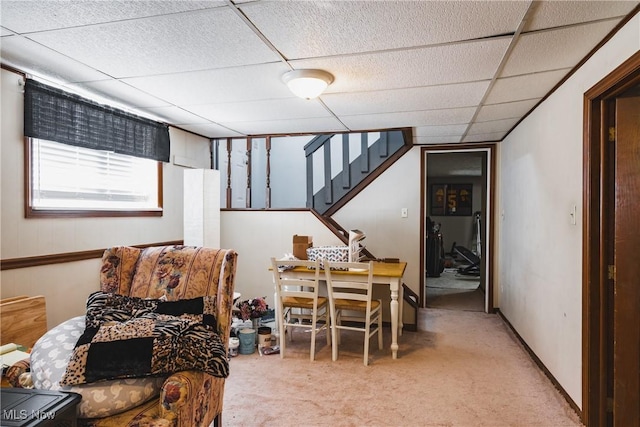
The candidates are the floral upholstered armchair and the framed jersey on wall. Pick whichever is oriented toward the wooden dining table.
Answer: the framed jersey on wall

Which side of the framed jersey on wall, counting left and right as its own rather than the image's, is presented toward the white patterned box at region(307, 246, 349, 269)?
front

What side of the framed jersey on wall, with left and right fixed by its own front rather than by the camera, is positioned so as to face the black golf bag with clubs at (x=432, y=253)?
front

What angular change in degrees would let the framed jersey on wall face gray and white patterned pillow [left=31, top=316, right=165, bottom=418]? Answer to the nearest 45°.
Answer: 0° — it already faces it

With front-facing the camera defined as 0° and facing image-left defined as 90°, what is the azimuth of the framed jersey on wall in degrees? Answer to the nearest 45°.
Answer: approximately 0°

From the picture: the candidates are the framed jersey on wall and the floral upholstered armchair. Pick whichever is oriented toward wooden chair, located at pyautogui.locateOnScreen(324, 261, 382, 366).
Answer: the framed jersey on wall

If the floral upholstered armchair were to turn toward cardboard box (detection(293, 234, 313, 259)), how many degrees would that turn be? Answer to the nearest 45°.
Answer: approximately 180°

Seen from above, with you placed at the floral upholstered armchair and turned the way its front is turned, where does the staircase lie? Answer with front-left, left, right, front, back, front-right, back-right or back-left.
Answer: back

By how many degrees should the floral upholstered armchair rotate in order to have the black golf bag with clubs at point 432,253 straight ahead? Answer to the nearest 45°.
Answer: approximately 180°

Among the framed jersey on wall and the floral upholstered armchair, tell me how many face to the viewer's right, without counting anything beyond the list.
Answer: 0

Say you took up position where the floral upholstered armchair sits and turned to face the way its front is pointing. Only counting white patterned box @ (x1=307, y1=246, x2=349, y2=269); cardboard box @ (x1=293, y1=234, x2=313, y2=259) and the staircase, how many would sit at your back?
3

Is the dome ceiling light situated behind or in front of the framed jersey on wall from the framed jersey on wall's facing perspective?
in front
